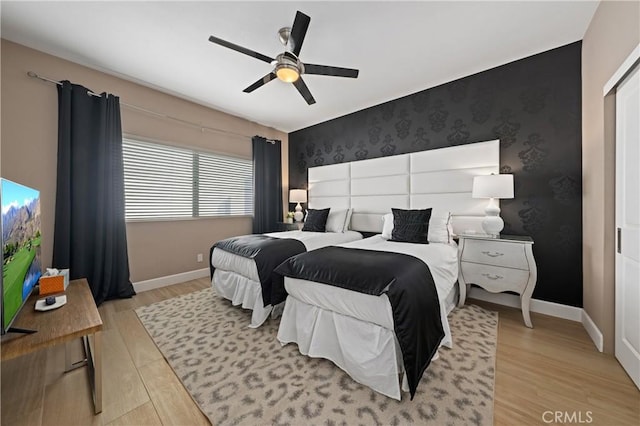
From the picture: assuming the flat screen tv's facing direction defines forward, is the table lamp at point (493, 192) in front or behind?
in front

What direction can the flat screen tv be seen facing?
to the viewer's right

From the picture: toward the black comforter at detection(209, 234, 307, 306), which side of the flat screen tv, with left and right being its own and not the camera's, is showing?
front

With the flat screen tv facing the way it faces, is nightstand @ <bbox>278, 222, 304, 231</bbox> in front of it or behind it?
in front

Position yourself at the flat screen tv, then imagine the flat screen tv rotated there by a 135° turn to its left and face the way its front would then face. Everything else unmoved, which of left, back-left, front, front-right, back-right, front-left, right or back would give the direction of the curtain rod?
right

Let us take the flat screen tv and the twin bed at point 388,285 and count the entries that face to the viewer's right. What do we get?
1

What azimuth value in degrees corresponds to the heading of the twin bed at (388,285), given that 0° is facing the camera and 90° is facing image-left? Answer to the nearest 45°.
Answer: approximately 45°

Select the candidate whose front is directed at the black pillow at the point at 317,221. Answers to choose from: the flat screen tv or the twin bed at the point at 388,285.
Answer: the flat screen tv
